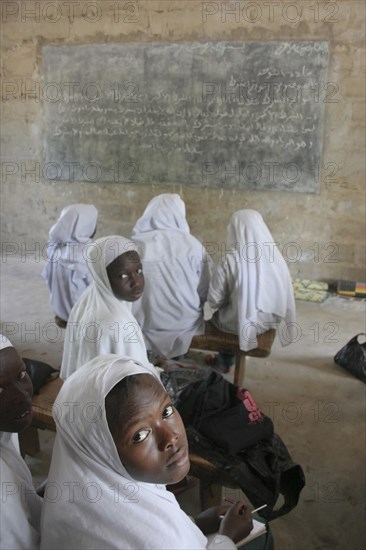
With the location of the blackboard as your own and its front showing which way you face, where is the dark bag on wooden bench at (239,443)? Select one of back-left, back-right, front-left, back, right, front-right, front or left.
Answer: front

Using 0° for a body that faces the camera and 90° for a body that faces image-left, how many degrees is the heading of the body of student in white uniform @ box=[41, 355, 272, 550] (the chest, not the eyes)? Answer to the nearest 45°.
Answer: approximately 270°

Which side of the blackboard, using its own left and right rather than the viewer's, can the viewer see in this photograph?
front

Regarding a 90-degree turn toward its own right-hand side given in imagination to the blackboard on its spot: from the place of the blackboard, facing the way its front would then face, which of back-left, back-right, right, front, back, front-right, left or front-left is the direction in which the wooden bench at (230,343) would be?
left

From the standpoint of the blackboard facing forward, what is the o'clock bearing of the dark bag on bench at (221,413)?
The dark bag on bench is roughly at 12 o'clock from the blackboard.

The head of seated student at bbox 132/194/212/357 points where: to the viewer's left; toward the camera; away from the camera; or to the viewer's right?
away from the camera

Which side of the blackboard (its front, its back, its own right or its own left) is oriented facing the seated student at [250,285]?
front

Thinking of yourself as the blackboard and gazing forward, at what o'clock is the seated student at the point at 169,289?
The seated student is roughly at 12 o'clock from the blackboard.

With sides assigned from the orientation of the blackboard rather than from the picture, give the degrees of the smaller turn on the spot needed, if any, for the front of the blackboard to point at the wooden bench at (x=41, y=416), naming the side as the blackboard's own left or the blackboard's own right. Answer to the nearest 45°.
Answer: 0° — it already faces it

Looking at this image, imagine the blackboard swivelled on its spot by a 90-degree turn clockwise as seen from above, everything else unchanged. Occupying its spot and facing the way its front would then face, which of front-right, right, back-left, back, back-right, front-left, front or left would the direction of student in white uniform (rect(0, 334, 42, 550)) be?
left

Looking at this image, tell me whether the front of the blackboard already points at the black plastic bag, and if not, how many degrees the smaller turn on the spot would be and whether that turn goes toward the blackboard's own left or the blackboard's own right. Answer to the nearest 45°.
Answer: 0° — it already faces it

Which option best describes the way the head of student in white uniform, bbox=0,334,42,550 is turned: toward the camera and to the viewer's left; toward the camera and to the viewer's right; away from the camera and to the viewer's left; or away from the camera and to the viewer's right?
toward the camera and to the viewer's right

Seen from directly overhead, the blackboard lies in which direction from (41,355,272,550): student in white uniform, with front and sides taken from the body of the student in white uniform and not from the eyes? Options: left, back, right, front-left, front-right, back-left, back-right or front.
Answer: left
